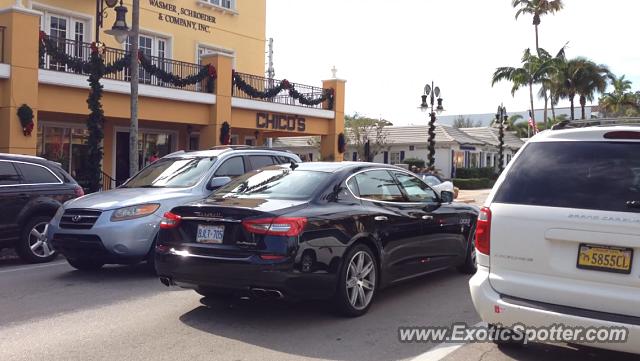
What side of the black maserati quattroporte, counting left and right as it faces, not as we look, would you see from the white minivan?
right

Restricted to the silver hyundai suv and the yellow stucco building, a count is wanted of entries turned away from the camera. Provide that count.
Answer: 0

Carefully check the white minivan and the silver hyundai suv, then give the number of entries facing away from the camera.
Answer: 1

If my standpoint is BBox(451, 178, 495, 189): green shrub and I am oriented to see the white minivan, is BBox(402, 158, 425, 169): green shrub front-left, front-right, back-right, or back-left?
back-right

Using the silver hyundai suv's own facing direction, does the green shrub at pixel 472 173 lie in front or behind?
behind

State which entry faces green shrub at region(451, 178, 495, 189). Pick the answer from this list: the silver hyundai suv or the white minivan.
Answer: the white minivan

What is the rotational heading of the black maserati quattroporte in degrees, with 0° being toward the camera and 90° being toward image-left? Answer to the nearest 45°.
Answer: approximately 225°

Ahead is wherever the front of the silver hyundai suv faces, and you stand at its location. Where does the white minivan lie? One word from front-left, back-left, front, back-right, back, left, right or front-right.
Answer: left

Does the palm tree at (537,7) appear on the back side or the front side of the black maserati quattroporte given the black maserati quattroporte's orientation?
on the front side

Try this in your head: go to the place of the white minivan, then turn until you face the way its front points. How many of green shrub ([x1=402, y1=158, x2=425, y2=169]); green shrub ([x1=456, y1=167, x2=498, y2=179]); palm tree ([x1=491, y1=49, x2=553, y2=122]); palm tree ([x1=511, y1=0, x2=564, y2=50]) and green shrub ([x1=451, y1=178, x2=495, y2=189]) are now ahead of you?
5

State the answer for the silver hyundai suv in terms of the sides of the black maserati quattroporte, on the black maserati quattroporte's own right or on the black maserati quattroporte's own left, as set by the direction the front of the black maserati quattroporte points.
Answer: on the black maserati quattroporte's own left

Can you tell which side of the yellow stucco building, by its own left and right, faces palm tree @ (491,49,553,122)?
left

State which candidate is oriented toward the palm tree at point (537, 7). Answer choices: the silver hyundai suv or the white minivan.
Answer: the white minivan

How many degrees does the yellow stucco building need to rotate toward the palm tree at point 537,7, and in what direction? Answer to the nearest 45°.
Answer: approximately 90° to its left

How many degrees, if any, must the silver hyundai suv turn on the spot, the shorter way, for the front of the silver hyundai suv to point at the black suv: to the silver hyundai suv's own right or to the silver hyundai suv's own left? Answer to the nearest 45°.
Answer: approximately 90° to the silver hyundai suv's own right

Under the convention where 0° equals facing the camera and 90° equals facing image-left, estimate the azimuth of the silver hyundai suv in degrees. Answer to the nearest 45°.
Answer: approximately 45°

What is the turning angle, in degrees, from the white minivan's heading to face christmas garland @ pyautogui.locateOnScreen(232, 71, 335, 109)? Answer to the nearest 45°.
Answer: approximately 45° to its left
